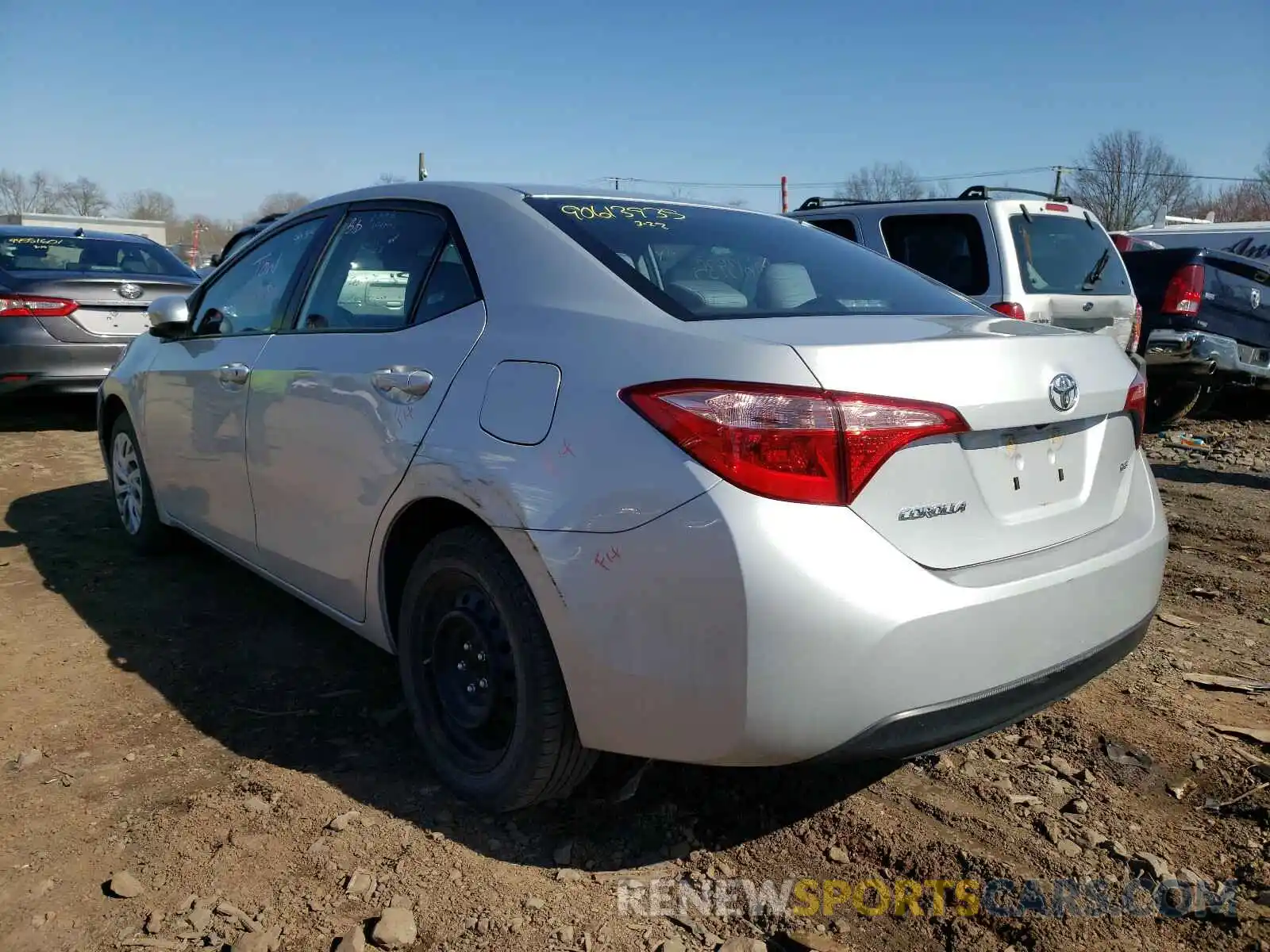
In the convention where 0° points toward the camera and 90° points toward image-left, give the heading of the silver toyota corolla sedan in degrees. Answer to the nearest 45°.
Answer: approximately 135°
